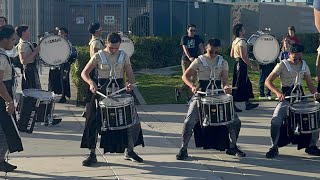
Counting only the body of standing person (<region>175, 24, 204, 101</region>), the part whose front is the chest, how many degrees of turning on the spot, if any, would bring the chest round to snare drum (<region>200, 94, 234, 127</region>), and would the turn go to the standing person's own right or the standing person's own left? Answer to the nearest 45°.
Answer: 0° — they already face it

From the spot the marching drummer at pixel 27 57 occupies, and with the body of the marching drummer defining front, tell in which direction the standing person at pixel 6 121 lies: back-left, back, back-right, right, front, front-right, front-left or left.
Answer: right

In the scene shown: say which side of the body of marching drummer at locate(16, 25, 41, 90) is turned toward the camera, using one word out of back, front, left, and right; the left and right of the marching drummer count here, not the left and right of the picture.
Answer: right

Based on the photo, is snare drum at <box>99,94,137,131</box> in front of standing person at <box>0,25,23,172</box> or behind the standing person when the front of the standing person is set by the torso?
in front

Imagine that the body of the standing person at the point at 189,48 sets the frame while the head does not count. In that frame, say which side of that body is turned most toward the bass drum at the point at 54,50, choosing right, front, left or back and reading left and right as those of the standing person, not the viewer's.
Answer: right

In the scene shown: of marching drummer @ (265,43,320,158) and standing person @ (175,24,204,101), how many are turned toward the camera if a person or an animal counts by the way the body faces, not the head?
2

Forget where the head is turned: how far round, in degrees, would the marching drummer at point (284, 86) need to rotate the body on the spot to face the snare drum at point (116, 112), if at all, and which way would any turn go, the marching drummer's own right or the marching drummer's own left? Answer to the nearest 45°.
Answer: approximately 45° to the marching drummer's own right

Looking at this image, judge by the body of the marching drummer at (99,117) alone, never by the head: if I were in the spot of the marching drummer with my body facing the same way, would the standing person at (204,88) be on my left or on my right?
on my left

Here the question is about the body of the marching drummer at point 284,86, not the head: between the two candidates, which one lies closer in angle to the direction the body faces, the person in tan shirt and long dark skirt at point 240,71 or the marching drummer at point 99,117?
the marching drummer

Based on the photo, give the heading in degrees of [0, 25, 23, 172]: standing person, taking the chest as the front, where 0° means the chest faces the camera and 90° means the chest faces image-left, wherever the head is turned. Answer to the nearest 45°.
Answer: approximately 270°
